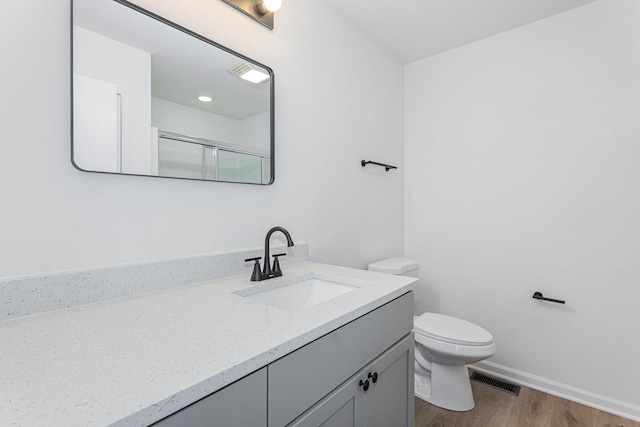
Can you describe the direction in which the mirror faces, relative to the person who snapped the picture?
facing the viewer and to the right of the viewer

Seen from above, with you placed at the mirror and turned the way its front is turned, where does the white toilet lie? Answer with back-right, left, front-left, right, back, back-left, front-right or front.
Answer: front-left

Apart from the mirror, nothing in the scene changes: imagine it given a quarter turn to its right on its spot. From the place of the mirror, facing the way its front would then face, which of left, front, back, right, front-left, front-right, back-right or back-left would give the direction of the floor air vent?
back-left
